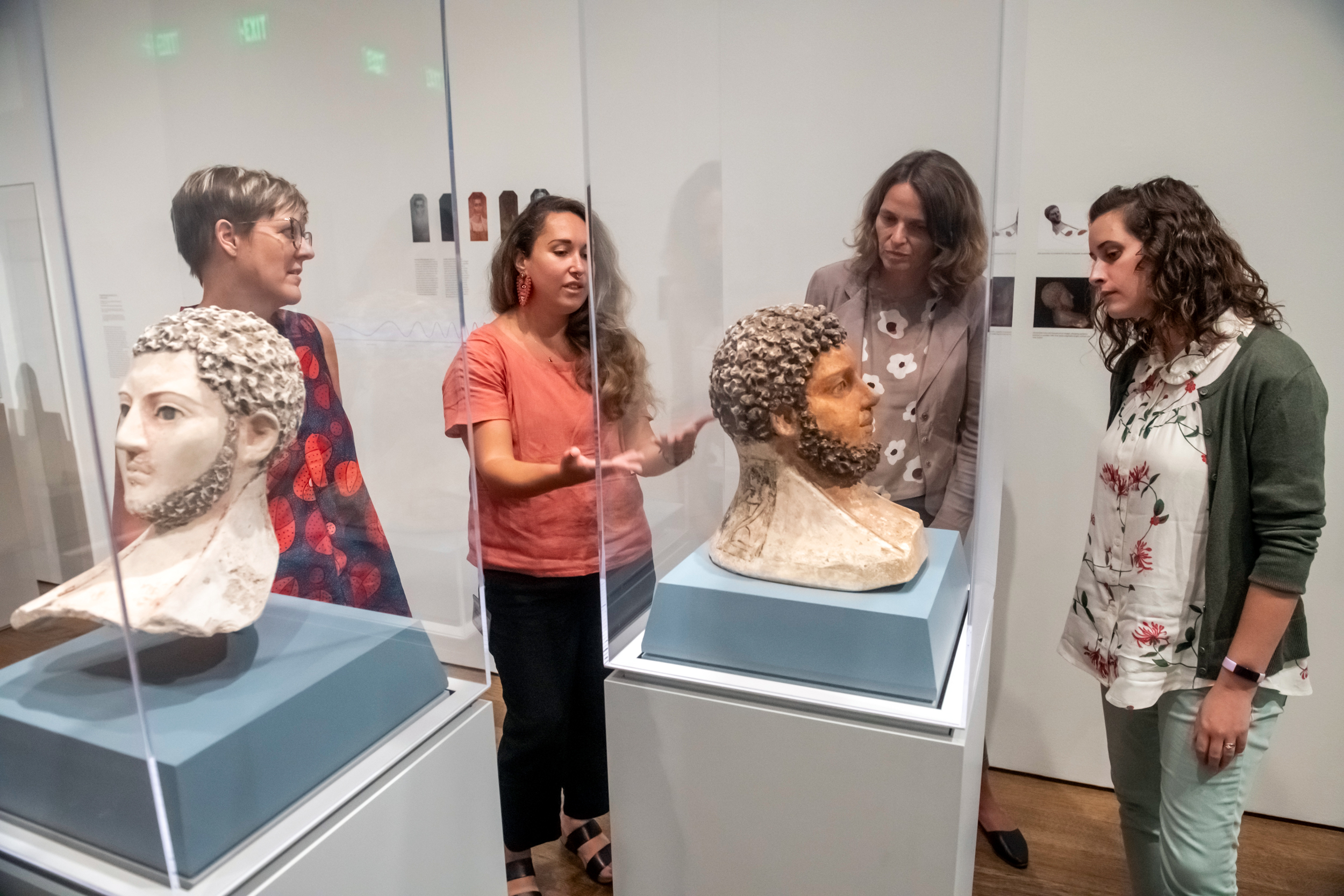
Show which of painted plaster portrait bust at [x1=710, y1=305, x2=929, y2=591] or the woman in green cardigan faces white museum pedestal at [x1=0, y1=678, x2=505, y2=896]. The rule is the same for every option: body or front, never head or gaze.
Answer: the woman in green cardigan

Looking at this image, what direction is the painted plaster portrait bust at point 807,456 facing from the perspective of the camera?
to the viewer's right

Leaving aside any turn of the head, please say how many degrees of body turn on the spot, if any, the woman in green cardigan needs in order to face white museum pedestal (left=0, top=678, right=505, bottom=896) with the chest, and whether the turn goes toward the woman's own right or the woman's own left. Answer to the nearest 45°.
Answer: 0° — they already face it

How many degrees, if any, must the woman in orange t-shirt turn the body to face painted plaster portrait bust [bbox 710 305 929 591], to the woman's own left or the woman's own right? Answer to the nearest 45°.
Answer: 0° — they already face it

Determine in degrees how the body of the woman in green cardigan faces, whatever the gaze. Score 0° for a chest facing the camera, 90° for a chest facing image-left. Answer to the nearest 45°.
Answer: approximately 45°

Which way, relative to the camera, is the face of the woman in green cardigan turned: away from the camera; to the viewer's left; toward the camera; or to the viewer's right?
to the viewer's left

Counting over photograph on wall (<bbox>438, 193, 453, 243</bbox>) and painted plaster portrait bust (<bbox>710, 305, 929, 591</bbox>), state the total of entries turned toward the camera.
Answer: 1

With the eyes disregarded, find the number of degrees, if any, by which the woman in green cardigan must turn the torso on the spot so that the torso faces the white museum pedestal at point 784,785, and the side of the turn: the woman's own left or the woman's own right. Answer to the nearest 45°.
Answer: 0° — they already face it

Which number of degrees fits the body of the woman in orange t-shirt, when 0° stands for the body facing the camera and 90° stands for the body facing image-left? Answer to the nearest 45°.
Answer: approximately 315°

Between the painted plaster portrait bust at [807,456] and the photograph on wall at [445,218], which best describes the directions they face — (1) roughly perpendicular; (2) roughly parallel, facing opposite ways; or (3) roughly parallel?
roughly perpendicular
